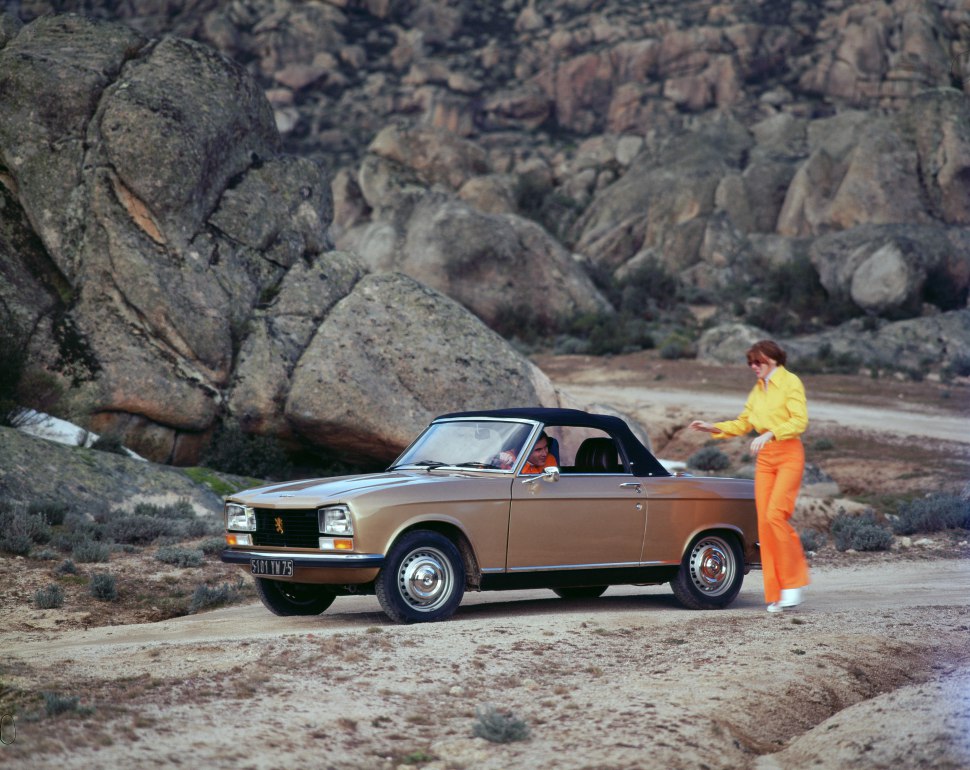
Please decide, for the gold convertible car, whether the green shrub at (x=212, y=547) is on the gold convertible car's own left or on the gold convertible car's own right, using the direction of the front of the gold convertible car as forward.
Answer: on the gold convertible car's own right

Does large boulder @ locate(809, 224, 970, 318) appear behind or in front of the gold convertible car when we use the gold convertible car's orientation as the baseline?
behind

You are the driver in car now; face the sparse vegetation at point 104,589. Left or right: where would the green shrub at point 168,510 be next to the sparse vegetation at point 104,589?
right

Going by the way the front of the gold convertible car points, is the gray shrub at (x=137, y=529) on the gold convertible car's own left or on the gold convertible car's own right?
on the gold convertible car's own right

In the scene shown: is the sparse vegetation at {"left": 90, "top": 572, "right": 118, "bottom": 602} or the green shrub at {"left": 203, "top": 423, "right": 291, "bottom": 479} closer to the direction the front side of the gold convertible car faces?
the sparse vegetation

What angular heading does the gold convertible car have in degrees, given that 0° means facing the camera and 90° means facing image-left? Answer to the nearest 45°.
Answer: approximately 45°

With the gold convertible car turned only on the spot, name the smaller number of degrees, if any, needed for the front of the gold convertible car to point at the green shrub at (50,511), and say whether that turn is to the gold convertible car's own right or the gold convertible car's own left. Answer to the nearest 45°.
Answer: approximately 90° to the gold convertible car's own right

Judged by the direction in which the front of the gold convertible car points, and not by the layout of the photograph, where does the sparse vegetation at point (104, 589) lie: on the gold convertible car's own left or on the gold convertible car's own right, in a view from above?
on the gold convertible car's own right

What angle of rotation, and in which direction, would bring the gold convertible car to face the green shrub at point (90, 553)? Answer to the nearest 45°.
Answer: approximately 90° to its right

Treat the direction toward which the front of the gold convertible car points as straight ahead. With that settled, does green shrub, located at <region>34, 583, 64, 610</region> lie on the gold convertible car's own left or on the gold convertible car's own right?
on the gold convertible car's own right

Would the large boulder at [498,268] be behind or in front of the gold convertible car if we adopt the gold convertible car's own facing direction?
behind

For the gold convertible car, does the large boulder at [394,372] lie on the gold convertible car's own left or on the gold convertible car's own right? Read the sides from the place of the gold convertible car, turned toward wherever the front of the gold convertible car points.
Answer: on the gold convertible car's own right
